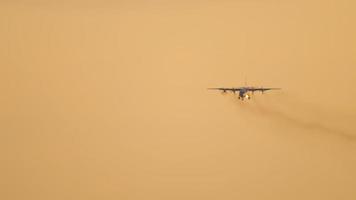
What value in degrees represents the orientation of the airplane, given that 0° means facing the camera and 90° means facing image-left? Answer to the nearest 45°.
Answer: approximately 0°
